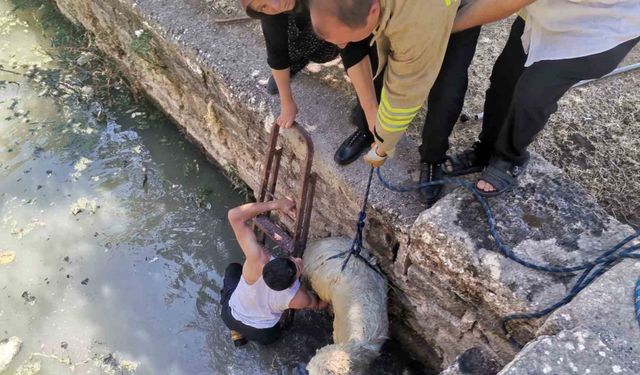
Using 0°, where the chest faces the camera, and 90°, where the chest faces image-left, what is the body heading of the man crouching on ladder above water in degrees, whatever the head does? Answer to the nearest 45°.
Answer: approximately 225°

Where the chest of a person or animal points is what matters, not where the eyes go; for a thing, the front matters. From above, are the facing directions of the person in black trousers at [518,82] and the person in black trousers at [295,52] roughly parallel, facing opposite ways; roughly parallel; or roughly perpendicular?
roughly parallel

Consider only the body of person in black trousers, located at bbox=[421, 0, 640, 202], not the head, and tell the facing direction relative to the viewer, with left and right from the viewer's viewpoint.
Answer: facing the viewer and to the left of the viewer

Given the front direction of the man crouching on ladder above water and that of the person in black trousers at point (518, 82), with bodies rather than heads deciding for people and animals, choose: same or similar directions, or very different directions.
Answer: very different directions

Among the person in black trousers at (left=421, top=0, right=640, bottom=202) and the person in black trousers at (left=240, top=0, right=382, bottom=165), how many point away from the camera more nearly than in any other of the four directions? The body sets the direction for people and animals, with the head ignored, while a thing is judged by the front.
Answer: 0

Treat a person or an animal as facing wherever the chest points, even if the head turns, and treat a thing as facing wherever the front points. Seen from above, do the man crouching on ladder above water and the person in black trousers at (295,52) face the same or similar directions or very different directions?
very different directions

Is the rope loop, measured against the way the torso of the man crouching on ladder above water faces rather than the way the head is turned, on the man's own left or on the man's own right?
on the man's own right

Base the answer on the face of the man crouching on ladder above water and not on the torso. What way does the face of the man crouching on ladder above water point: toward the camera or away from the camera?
away from the camera
